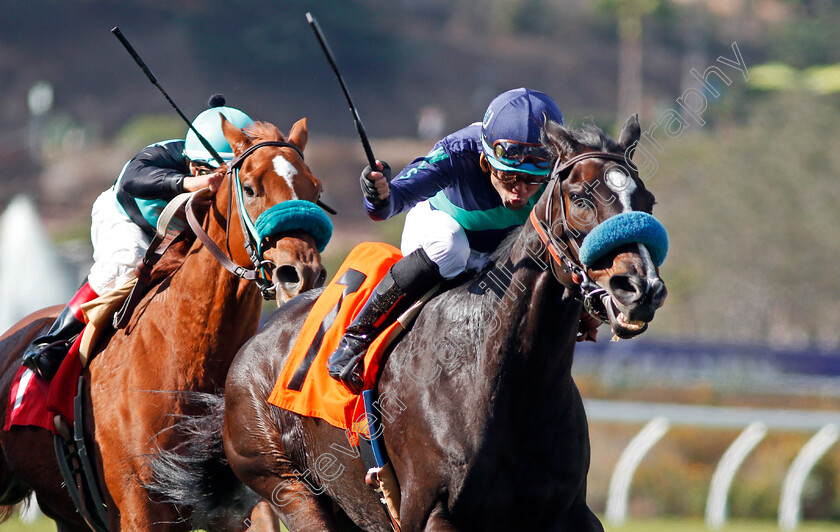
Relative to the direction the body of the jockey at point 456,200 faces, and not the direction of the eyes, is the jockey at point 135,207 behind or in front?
behind

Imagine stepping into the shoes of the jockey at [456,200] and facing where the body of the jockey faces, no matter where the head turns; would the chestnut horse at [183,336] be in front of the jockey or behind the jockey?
behind

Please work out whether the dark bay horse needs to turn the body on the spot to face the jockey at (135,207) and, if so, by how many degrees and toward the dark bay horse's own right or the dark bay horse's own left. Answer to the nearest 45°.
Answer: approximately 180°

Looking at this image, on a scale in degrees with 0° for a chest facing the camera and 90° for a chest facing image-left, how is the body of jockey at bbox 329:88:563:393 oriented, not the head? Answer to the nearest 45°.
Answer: approximately 315°

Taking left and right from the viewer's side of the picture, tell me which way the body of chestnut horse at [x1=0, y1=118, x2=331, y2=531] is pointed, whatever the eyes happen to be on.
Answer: facing the viewer and to the right of the viewer

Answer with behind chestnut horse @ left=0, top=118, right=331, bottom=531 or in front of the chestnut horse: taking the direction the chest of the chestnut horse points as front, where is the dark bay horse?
in front

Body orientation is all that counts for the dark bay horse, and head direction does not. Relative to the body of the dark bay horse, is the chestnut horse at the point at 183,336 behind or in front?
behind
